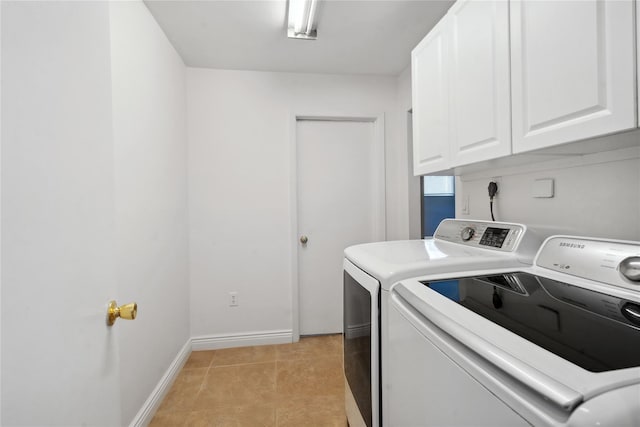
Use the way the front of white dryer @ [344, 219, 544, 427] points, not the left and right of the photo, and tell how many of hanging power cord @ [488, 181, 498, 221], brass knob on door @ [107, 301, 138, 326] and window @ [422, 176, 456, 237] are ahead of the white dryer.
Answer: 1

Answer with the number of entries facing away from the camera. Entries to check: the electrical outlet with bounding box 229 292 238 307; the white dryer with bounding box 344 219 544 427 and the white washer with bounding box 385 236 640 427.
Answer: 0

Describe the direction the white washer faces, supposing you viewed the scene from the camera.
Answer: facing the viewer and to the left of the viewer

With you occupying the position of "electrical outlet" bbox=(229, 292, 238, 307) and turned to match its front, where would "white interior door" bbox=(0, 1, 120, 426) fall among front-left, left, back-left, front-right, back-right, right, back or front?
front

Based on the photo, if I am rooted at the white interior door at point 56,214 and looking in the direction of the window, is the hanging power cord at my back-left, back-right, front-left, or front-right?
front-right

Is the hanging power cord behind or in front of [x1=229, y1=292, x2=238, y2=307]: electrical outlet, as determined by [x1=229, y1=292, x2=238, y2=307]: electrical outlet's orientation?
in front

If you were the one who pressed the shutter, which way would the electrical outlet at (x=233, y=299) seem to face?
facing the viewer

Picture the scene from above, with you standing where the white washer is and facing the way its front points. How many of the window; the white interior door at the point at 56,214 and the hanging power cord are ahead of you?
1

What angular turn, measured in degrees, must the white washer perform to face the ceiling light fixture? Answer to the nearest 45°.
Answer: approximately 90° to its right

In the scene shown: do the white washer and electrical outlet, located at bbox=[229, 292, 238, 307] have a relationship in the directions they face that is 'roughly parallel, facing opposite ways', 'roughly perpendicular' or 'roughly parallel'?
roughly perpendicular

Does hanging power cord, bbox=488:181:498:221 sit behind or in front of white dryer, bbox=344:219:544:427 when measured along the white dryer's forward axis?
behind

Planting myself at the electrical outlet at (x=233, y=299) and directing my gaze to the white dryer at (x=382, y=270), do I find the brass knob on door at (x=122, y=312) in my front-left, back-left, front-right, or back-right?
front-right

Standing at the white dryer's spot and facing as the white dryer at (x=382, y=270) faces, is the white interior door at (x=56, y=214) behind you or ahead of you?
ahead

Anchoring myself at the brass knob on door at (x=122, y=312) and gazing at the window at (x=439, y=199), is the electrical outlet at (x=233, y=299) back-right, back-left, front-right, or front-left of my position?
front-left

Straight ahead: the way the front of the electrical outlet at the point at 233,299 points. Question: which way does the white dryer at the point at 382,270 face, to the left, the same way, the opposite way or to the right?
to the right

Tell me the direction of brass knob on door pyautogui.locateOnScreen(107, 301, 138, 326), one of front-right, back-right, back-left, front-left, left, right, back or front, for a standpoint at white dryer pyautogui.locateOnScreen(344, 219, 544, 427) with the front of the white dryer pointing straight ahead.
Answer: front

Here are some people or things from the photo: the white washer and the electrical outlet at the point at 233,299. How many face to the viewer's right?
0

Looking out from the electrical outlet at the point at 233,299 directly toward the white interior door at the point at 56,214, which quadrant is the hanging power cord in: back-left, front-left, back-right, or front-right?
front-left
